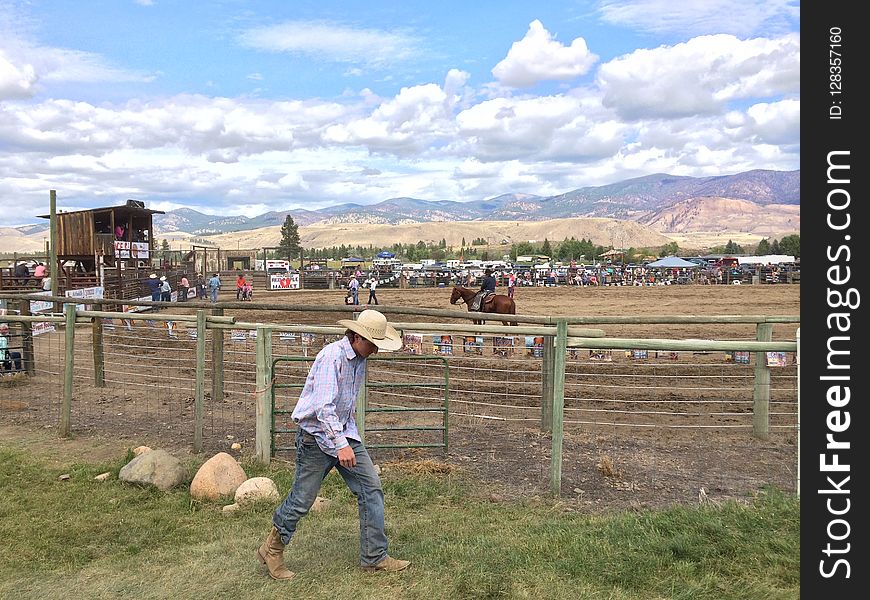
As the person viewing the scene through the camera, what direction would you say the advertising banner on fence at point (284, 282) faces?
facing the viewer

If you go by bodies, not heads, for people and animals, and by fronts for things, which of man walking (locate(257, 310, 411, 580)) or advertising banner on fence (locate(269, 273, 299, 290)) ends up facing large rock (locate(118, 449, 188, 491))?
the advertising banner on fence

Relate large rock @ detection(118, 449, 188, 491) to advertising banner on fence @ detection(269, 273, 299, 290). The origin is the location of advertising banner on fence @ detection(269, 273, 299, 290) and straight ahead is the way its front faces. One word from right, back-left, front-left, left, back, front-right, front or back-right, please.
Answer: front

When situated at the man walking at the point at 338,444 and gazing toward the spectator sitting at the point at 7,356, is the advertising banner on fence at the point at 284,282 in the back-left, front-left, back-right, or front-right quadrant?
front-right

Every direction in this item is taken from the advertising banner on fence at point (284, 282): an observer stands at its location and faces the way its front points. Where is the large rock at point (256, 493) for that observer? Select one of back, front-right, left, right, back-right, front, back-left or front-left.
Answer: front

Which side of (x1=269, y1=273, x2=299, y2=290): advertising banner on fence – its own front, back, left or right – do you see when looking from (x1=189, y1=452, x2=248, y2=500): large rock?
front
